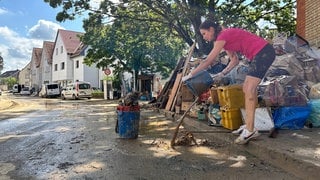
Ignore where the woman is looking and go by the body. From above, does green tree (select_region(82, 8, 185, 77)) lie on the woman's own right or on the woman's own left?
on the woman's own right

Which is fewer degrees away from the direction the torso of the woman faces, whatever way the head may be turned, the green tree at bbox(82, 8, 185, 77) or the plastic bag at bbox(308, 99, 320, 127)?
the green tree

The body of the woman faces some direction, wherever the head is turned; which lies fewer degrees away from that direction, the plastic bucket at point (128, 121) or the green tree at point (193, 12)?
the plastic bucket

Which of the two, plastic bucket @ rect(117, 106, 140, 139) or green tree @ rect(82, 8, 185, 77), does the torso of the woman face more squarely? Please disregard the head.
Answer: the plastic bucket

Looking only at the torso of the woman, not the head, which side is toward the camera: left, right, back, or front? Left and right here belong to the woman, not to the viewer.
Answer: left

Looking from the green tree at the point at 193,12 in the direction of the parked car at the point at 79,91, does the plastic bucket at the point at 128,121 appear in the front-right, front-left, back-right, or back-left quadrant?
back-left

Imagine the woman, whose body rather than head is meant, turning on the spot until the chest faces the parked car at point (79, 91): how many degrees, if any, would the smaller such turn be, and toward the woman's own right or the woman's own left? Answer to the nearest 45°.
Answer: approximately 45° to the woman's own right

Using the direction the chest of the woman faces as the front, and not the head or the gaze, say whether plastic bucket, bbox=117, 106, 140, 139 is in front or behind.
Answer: in front

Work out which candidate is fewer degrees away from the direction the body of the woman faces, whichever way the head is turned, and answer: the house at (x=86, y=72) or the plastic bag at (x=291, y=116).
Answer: the house

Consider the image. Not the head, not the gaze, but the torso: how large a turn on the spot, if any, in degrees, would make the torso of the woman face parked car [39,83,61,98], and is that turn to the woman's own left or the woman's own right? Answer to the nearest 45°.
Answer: approximately 45° to the woman's own right

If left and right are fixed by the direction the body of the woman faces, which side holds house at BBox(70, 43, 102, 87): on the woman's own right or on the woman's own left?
on the woman's own right

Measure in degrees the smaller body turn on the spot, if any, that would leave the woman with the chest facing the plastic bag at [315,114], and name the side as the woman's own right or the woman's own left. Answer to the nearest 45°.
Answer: approximately 135° to the woman's own right

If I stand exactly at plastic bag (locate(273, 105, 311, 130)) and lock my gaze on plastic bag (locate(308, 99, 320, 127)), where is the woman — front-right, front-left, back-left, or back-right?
back-right
